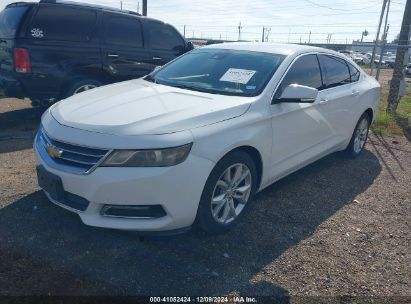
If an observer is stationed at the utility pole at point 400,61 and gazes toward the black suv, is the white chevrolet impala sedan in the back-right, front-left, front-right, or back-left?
front-left

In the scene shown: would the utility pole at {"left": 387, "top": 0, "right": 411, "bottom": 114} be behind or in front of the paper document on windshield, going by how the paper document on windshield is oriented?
behind

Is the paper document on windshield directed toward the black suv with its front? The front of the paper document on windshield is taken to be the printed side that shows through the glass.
no

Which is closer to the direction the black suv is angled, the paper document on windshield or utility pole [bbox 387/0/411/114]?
the utility pole

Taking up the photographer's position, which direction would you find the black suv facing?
facing away from the viewer and to the right of the viewer

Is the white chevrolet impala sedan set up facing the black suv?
no

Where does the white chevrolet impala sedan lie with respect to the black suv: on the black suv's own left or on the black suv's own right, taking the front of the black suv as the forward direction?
on the black suv's own right

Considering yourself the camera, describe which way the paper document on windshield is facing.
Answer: facing the viewer and to the left of the viewer

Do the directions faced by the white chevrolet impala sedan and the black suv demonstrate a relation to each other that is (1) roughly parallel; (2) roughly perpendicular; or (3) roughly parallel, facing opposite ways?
roughly parallel, facing opposite ways

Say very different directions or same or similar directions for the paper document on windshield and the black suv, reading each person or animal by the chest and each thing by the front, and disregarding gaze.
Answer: very different directions

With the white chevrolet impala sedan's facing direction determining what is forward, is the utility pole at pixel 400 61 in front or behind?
behind
